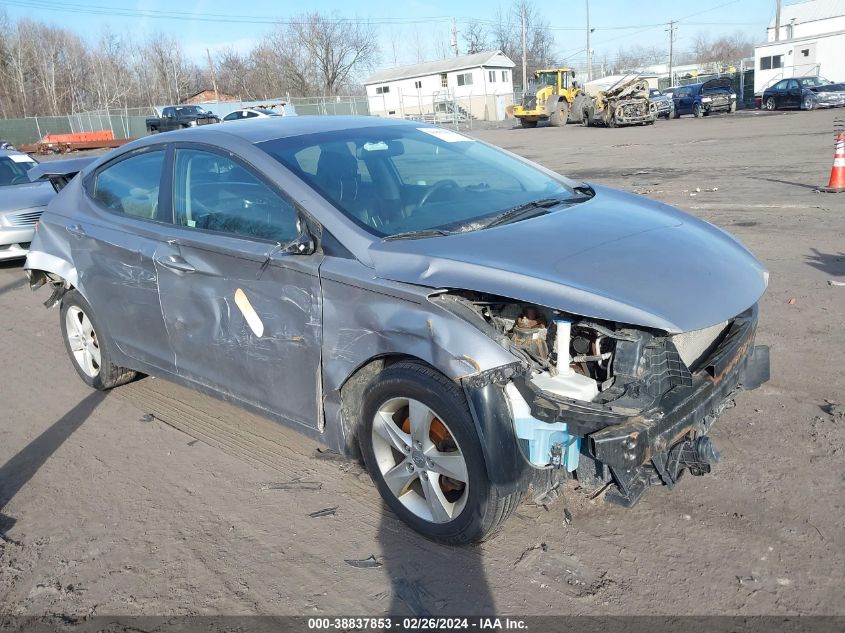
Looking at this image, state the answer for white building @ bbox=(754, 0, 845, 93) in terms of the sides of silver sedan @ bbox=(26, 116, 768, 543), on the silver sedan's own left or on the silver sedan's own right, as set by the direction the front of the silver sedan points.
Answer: on the silver sedan's own left

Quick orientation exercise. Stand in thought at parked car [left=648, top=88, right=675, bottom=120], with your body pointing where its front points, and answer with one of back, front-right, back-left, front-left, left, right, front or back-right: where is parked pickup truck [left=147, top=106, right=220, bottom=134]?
back-right

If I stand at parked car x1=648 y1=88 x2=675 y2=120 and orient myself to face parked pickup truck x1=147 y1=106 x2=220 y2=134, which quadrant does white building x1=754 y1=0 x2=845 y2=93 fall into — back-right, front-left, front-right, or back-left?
back-right

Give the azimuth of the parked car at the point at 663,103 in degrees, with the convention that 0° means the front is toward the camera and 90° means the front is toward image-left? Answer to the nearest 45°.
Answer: approximately 315°

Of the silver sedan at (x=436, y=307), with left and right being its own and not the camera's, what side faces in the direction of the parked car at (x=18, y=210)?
back

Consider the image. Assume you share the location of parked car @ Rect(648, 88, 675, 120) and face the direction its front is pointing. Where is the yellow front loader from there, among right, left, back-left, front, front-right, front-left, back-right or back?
back-right

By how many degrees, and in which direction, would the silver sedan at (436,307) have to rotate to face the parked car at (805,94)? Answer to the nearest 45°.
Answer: approximately 90° to its left

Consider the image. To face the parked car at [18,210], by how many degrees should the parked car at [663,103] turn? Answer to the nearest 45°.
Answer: approximately 45° to its right

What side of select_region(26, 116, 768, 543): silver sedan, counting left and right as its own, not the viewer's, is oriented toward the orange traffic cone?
left

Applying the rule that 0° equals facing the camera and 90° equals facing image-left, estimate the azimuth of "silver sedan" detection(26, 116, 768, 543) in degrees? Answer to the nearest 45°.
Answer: approximately 315°
